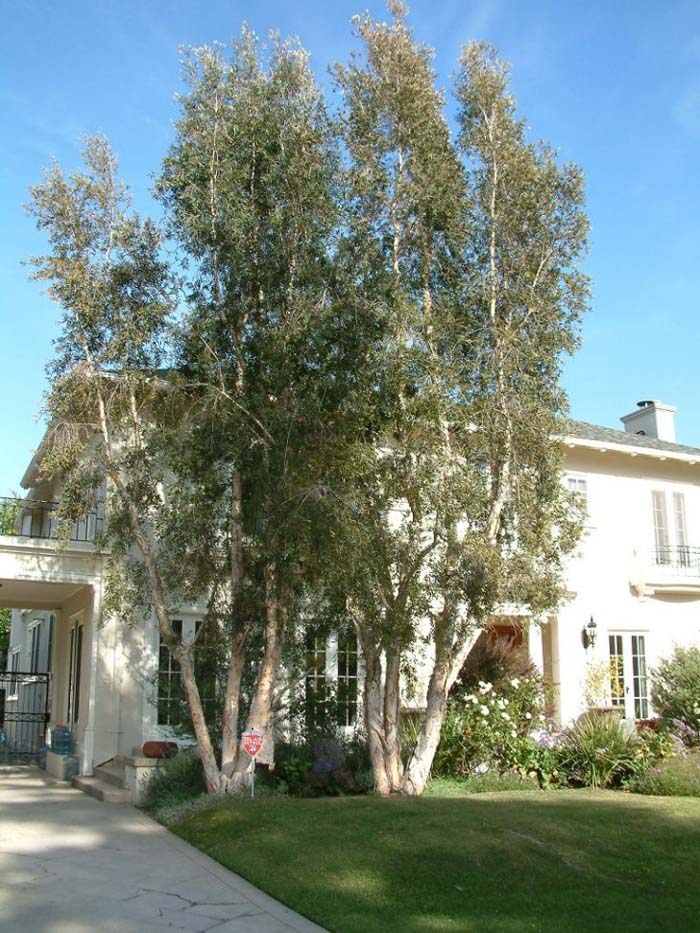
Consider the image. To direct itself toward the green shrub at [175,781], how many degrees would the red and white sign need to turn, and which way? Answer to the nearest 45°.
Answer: approximately 135° to its right

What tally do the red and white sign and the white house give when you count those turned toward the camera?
2

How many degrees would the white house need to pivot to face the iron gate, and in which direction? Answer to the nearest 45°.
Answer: approximately 90° to its right

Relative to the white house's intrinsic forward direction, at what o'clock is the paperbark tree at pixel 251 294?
The paperbark tree is roughly at 1 o'clock from the white house.

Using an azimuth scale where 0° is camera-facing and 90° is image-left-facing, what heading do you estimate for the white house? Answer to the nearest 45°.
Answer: approximately 0°

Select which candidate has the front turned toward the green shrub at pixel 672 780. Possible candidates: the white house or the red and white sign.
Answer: the white house

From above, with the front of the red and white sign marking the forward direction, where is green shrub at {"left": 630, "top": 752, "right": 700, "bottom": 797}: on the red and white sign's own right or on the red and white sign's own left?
on the red and white sign's own left

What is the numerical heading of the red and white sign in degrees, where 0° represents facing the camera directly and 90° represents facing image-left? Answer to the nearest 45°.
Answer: approximately 0°
